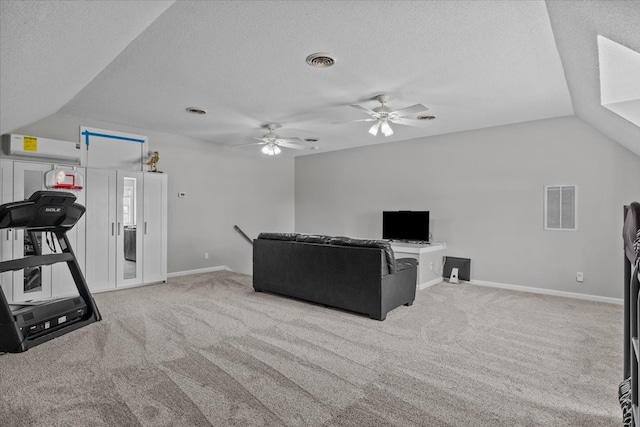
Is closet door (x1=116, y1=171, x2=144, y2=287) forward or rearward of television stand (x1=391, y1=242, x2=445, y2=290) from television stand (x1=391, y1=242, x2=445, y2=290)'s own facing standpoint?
forward

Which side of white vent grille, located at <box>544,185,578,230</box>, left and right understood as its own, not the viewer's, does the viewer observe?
front

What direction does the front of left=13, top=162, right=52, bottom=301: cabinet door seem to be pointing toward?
toward the camera

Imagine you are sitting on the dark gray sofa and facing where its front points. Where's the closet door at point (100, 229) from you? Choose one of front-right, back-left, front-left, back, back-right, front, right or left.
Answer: back-left

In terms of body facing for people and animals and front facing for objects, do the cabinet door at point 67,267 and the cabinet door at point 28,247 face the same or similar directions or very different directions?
same or similar directions

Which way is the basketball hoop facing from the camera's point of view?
toward the camera

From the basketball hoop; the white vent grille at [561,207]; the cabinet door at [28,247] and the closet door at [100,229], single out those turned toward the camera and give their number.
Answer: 4

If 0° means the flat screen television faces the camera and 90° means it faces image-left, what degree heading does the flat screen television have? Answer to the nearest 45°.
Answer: approximately 45°

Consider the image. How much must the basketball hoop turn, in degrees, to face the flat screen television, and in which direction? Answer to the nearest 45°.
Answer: approximately 90° to its left

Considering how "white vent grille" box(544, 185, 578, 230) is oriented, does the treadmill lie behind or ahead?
ahead

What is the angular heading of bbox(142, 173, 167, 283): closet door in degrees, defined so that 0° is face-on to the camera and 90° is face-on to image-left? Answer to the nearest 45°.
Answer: approximately 315°

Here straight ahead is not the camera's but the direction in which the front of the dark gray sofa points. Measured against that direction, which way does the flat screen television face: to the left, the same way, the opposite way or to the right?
the opposite way

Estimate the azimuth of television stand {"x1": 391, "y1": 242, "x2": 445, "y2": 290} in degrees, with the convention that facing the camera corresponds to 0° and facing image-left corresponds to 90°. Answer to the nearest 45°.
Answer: approximately 45°
